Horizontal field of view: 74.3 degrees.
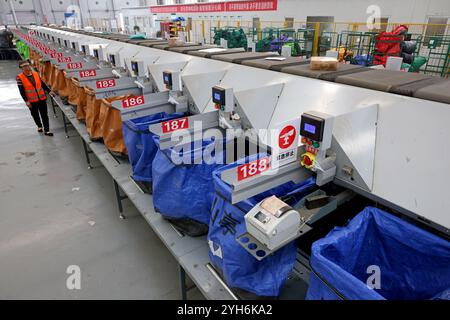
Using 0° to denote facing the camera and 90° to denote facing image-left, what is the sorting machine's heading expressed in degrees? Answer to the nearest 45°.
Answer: approximately 45°

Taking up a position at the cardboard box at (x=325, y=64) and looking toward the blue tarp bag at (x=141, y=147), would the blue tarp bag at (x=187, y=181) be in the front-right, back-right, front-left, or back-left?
front-left

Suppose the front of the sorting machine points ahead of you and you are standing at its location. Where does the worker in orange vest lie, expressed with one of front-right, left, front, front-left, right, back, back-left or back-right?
right

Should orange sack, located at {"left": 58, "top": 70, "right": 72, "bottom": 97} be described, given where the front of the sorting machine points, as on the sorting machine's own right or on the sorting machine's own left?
on the sorting machine's own right

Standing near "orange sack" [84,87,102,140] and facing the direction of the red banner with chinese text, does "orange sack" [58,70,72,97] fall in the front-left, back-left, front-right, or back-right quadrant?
front-left

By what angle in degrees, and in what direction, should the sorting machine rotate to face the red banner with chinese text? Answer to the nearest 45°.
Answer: approximately 135° to its right

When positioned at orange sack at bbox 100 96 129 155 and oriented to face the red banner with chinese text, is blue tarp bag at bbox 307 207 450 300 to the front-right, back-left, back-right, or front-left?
back-right
